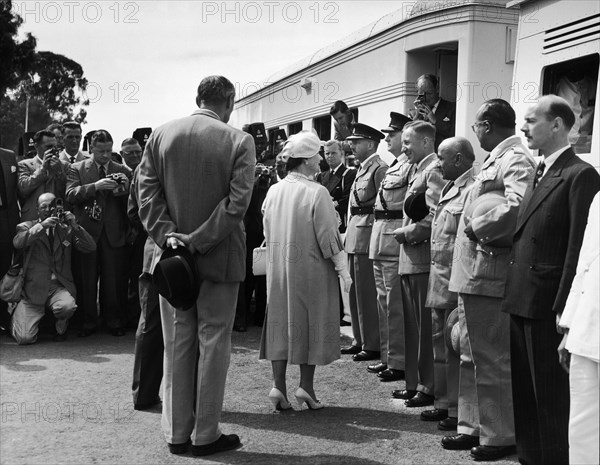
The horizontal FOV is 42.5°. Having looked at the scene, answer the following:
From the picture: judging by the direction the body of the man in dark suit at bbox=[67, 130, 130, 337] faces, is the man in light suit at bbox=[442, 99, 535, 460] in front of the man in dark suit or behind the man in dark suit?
in front

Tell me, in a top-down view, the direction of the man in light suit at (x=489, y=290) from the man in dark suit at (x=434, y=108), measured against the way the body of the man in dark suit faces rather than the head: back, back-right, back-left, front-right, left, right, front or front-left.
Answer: front-left

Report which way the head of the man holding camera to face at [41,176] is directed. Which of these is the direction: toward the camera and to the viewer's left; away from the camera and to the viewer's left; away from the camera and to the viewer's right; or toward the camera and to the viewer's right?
toward the camera and to the viewer's right

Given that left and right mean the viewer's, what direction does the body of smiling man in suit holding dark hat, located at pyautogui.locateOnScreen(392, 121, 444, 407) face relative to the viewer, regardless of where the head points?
facing to the left of the viewer

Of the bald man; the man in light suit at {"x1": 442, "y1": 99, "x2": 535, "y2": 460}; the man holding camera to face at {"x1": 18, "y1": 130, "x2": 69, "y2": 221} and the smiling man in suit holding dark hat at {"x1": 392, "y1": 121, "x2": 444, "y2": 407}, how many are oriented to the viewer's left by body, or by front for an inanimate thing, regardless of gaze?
3

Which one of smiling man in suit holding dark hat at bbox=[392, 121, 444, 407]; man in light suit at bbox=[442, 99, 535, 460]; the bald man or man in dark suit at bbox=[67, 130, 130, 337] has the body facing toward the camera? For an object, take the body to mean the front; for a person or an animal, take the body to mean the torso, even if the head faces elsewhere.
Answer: the man in dark suit

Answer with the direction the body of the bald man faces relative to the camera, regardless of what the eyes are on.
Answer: to the viewer's left

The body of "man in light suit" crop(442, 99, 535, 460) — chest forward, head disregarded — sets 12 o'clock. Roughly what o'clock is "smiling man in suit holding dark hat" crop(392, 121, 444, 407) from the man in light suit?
The smiling man in suit holding dark hat is roughly at 2 o'clock from the man in light suit.

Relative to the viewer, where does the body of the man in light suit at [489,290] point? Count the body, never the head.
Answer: to the viewer's left
